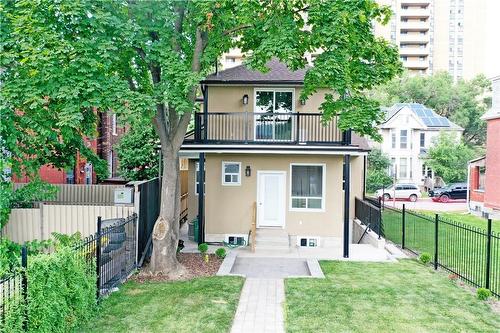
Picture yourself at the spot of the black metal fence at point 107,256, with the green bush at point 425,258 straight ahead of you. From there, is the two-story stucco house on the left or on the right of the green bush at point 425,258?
left

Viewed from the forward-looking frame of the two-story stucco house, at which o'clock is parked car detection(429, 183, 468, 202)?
The parked car is roughly at 7 o'clock from the two-story stucco house.

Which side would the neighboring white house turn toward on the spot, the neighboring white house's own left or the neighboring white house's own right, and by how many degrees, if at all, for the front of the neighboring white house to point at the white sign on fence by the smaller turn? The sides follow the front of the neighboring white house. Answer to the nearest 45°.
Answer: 0° — it already faces it

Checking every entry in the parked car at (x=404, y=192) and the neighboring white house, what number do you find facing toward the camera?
1

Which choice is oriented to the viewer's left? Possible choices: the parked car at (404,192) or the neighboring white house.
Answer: the parked car

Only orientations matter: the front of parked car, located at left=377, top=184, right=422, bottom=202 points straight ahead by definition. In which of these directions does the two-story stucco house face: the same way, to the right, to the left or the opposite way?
to the left

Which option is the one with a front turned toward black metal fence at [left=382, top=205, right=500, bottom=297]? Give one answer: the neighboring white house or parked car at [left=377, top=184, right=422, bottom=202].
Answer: the neighboring white house
